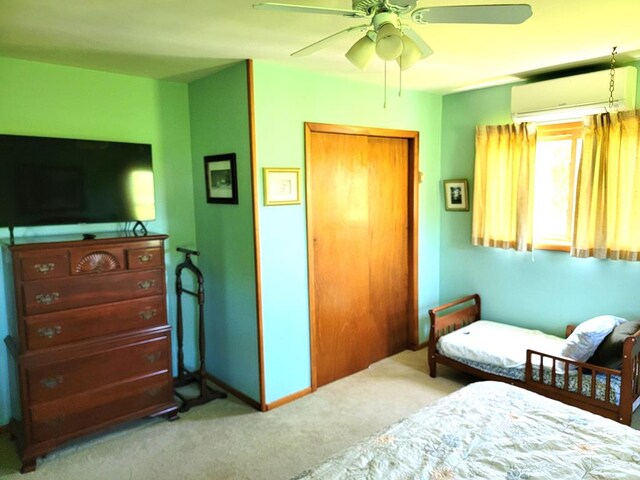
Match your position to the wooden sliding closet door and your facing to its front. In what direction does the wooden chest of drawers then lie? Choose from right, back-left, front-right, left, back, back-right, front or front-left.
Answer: right

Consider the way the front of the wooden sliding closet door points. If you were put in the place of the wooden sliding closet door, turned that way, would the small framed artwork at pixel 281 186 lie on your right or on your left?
on your right

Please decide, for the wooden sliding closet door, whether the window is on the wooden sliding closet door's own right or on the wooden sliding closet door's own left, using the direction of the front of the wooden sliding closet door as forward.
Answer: on the wooden sliding closet door's own left

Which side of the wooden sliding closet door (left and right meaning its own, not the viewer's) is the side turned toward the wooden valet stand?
right

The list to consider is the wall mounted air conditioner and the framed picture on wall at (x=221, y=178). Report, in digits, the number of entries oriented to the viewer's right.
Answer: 0

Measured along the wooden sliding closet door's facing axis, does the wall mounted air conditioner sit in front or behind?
in front

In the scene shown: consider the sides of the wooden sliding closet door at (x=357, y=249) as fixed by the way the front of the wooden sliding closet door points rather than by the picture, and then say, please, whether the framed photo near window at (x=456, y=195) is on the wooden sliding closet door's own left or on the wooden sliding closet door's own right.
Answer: on the wooden sliding closet door's own left

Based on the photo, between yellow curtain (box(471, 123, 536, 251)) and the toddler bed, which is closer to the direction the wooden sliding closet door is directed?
the toddler bed

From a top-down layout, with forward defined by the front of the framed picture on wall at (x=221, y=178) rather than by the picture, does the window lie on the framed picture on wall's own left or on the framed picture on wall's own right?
on the framed picture on wall's own left

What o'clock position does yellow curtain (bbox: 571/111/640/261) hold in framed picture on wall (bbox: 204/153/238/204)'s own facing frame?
The yellow curtain is roughly at 8 o'clock from the framed picture on wall.

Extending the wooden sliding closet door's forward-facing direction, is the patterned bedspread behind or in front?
in front

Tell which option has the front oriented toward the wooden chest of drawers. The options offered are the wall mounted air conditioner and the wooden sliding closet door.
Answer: the wall mounted air conditioner

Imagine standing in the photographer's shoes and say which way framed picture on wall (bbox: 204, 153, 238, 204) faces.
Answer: facing the viewer and to the left of the viewer

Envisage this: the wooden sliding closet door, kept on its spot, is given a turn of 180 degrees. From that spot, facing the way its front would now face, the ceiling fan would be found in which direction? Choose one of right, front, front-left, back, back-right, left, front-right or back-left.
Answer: back-left

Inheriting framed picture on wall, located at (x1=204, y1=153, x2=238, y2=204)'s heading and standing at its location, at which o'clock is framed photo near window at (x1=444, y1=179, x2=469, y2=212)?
The framed photo near window is roughly at 7 o'clock from the framed picture on wall.
